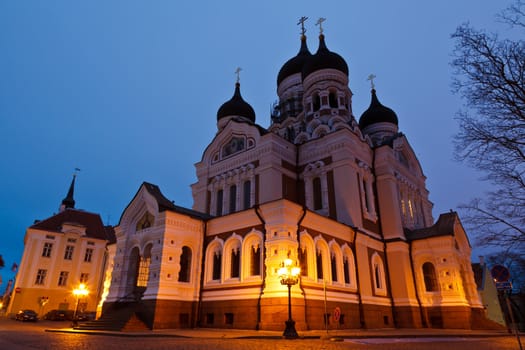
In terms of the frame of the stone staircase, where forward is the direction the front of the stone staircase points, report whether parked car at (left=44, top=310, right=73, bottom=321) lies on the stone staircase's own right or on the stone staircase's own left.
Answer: on the stone staircase's own right

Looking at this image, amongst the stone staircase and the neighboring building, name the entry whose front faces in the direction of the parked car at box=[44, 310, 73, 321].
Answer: the neighboring building

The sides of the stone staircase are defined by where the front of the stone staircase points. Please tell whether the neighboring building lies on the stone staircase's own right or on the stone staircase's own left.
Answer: on the stone staircase's own right

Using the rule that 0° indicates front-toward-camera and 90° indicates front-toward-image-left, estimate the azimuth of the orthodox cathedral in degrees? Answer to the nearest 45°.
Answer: approximately 45°

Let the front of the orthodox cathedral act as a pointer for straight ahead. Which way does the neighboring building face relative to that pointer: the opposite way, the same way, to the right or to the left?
to the left

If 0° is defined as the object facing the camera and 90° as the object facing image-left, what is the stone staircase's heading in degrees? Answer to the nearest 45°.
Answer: approximately 45°
